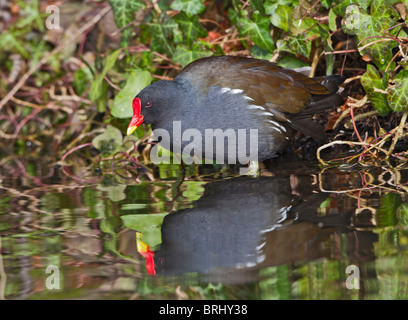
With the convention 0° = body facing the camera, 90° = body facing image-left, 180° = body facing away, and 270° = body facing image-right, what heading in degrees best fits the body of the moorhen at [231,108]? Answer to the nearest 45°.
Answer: approximately 90°

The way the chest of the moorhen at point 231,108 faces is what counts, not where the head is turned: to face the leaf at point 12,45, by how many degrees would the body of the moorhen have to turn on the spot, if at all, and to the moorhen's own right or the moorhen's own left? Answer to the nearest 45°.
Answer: approximately 45° to the moorhen's own right

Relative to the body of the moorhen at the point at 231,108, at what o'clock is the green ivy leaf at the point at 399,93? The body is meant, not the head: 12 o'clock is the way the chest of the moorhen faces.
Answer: The green ivy leaf is roughly at 6 o'clock from the moorhen.

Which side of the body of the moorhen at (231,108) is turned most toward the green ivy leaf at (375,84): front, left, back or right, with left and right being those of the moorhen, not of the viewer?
back

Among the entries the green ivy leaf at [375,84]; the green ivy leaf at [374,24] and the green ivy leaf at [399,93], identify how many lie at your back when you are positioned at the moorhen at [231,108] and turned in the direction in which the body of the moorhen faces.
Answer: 3

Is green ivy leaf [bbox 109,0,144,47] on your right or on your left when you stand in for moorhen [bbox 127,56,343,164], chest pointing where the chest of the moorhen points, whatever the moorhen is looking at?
on your right

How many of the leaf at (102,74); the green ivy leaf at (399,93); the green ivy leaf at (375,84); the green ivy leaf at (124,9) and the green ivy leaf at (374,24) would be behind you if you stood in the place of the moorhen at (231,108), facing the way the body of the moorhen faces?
3

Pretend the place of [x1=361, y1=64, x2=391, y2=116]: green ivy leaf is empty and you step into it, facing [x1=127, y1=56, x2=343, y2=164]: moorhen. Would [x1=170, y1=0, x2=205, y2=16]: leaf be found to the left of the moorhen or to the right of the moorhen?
right

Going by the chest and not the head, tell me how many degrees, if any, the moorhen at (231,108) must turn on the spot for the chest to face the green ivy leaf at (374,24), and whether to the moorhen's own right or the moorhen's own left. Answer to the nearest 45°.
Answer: approximately 180°

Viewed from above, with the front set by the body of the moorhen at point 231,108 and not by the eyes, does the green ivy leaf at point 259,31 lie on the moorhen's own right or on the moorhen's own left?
on the moorhen's own right

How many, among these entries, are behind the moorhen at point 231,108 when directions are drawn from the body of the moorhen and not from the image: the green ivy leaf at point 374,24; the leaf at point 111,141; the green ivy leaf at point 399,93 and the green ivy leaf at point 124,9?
2

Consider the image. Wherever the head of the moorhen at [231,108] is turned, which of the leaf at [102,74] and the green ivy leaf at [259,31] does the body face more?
the leaf

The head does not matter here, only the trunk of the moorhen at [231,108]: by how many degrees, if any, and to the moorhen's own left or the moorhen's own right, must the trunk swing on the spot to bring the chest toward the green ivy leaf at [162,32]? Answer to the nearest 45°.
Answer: approximately 45° to the moorhen's own right
